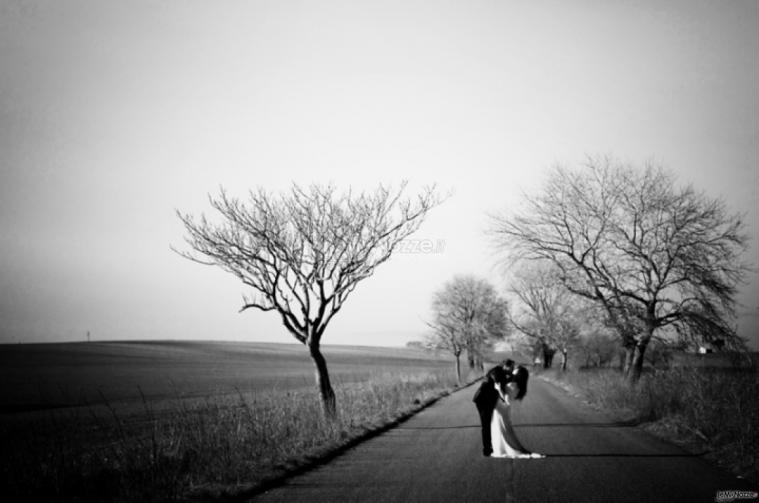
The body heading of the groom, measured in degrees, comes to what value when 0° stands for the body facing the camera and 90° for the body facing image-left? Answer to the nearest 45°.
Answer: approximately 270°

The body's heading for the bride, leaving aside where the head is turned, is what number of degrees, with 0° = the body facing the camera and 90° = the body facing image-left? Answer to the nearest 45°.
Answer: approximately 90°

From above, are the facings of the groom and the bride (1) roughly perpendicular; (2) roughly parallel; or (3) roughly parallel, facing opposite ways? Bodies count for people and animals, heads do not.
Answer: roughly parallel, facing opposite ways

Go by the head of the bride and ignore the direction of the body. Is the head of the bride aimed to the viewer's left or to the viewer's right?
to the viewer's left
